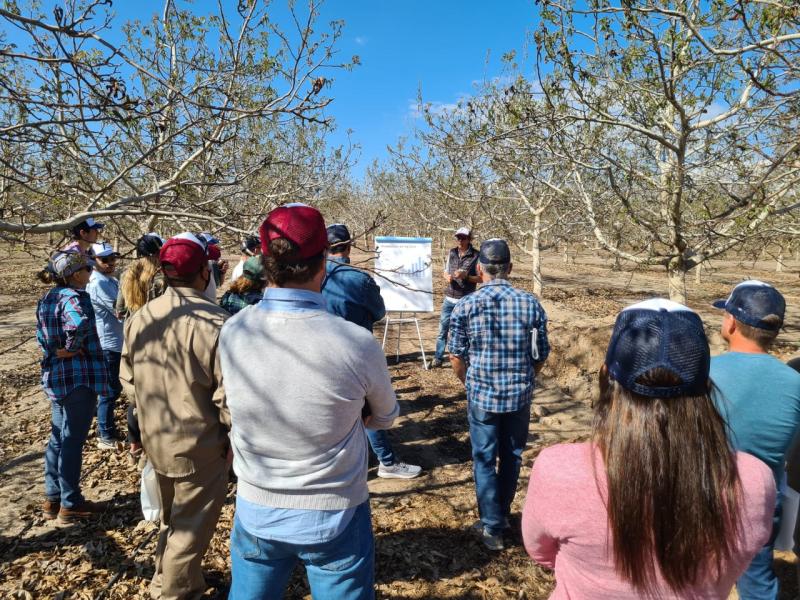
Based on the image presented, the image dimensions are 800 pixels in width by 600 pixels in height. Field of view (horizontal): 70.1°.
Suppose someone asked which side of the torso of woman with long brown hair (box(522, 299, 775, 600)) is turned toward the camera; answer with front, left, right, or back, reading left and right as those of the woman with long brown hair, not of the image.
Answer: back

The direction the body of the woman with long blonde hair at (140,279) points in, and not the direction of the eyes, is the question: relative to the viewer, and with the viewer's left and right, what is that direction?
facing away from the viewer and to the right of the viewer

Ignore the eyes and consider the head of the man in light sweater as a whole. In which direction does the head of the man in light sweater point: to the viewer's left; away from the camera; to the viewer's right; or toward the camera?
away from the camera

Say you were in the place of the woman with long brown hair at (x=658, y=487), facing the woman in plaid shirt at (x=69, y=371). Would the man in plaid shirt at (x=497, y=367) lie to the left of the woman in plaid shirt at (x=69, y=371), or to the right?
right

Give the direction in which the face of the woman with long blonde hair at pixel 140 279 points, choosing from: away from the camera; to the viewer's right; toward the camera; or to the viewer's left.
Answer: away from the camera

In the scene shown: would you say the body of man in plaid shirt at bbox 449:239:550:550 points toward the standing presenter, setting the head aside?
yes

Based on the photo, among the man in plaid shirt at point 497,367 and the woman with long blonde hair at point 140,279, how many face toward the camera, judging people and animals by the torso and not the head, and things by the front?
0

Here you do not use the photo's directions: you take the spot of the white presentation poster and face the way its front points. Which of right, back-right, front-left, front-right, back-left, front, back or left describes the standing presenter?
front-left

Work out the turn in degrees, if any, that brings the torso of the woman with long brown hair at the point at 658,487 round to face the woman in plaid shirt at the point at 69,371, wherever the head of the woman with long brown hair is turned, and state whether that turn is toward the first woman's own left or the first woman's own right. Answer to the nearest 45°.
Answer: approximately 90° to the first woman's own left

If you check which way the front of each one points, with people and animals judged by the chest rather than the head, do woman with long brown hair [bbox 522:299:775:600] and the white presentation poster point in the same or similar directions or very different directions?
very different directions

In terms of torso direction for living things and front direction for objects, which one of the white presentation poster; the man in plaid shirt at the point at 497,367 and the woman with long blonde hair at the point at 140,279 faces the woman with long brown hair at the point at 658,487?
the white presentation poster

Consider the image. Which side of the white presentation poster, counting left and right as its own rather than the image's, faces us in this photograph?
front

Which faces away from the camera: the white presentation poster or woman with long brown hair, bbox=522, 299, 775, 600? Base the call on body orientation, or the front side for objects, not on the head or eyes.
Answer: the woman with long brown hair

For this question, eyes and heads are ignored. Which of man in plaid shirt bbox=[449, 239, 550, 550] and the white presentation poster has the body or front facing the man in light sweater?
the white presentation poster

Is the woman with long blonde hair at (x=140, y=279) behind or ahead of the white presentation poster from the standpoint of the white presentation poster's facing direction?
ahead

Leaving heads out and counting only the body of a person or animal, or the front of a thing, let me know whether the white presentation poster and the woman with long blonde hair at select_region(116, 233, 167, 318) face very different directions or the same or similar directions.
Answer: very different directions

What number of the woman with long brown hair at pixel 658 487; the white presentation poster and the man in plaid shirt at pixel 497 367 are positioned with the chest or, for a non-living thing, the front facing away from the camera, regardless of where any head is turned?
2

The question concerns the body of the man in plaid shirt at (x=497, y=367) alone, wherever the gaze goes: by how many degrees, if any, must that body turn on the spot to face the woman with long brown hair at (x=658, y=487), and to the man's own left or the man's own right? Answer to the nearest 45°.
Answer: approximately 180°
